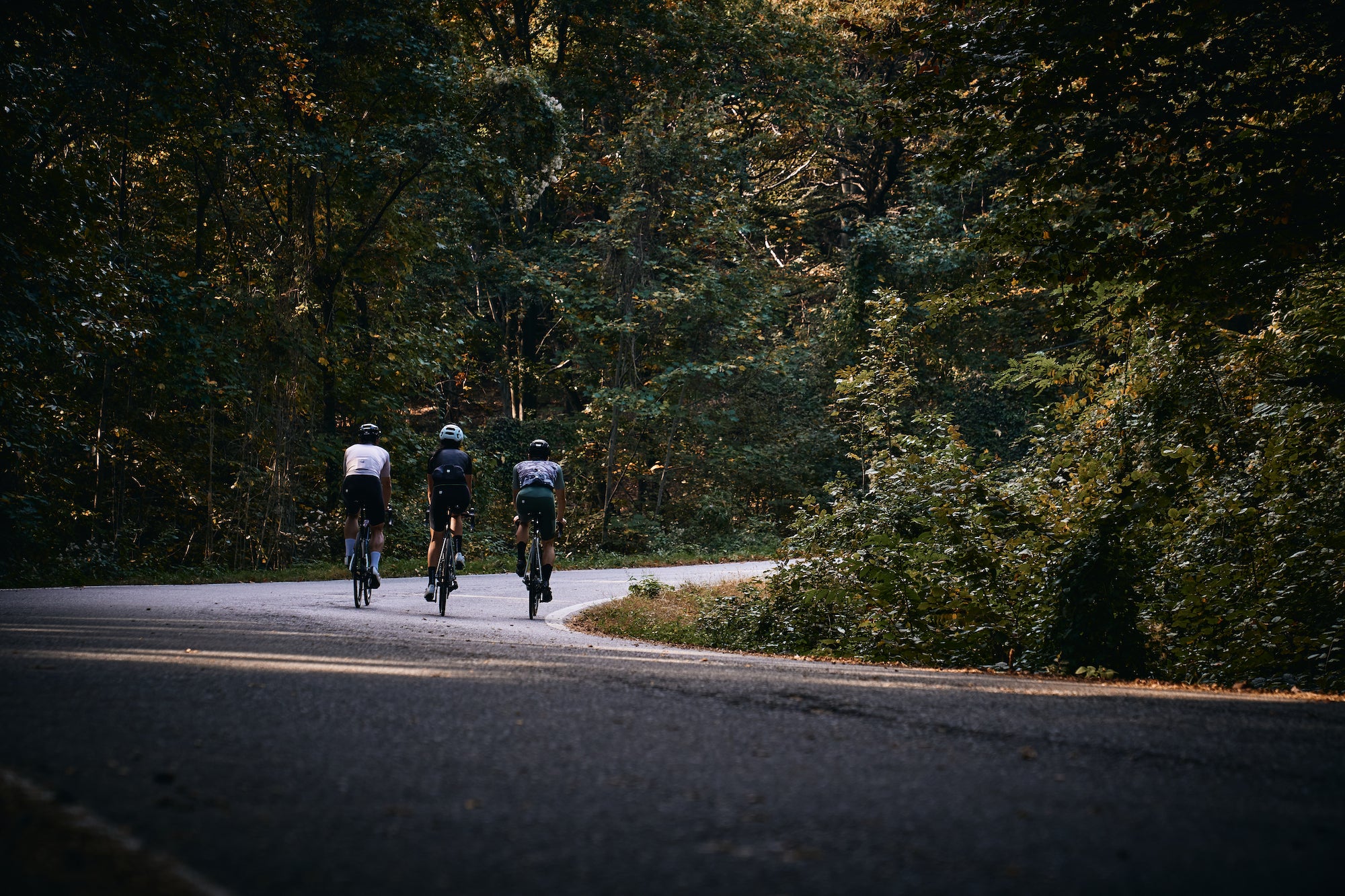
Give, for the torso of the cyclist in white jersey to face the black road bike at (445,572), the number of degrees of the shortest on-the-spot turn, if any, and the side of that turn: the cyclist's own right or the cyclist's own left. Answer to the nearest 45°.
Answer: approximately 135° to the cyclist's own right

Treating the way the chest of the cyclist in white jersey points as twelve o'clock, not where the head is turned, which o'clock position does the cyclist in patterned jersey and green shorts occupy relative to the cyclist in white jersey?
The cyclist in patterned jersey and green shorts is roughly at 4 o'clock from the cyclist in white jersey.

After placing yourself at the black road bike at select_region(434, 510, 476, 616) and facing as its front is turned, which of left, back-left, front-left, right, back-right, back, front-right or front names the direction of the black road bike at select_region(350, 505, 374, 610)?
front-left

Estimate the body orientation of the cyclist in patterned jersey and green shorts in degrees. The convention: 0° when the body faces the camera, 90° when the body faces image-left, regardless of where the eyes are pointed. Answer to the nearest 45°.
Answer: approximately 180°

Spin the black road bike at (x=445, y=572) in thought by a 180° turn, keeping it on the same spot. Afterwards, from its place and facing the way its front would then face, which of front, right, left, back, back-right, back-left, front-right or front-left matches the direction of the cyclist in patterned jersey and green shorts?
left

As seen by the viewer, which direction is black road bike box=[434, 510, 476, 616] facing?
away from the camera

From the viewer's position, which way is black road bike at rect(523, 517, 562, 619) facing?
facing away from the viewer

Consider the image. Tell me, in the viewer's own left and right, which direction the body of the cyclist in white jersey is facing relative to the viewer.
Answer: facing away from the viewer

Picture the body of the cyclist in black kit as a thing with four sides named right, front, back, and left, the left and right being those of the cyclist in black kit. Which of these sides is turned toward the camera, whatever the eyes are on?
back
